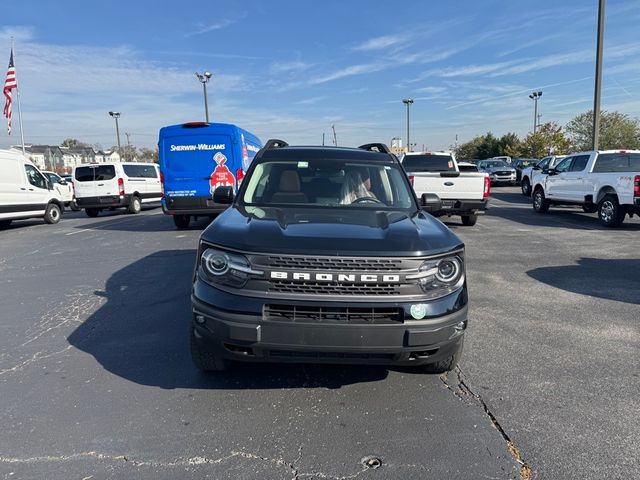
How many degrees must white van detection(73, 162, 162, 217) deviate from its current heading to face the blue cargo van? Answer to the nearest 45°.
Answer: approximately 135° to its right

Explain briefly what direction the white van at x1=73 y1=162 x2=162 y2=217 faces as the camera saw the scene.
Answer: facing away from the viewer and to the right of the viewer

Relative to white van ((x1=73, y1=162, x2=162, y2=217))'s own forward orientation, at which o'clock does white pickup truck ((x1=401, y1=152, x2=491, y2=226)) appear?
The white pickup truck is roughly at 3 o'clock from the white van.

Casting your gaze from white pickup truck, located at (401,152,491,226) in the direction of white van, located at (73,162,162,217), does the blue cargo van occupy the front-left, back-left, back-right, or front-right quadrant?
front-left

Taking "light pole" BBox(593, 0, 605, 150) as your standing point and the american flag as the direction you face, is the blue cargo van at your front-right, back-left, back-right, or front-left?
front-left

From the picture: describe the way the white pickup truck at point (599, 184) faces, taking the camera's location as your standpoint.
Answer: facing away from the viewer and to the left of the viewer

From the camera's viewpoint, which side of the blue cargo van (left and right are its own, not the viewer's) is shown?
back

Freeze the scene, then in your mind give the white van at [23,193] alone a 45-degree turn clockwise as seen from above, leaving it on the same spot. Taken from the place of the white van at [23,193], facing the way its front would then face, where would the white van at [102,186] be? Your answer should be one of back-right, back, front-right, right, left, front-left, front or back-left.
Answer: front-left

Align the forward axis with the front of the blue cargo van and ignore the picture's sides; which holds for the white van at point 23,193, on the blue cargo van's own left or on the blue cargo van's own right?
on the blue cargo van's own left

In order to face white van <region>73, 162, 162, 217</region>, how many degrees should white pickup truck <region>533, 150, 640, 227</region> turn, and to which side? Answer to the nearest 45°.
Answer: approximately 45° to its left
